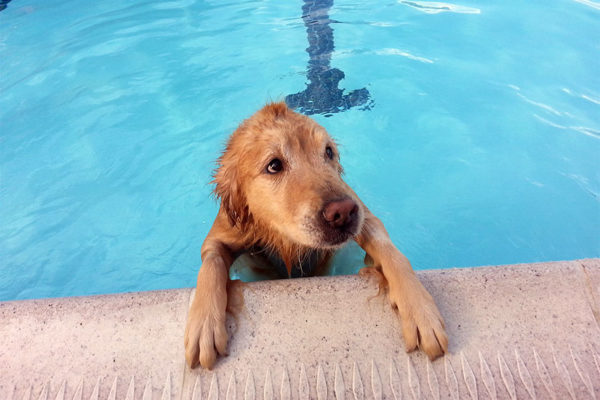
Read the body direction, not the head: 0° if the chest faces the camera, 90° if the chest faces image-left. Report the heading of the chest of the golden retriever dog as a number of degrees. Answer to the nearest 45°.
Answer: approximately 0°
